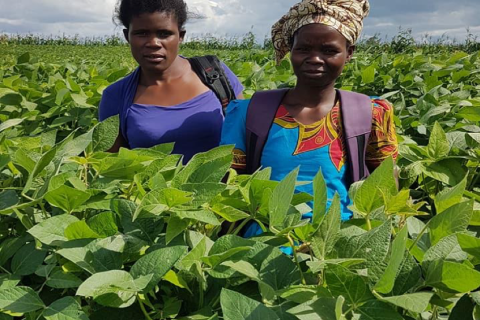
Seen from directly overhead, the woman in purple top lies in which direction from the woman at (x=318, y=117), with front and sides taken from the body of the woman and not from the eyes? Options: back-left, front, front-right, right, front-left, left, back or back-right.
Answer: back-right

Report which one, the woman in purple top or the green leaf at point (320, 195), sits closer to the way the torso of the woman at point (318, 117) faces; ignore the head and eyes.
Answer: the green leaf

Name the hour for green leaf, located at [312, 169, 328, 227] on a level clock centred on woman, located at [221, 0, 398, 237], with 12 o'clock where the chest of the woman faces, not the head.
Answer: The green leaf is roughly at 12 o'clock from the woman.

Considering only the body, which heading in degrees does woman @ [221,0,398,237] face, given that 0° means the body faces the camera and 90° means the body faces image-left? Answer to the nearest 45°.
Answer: approximately 0°
